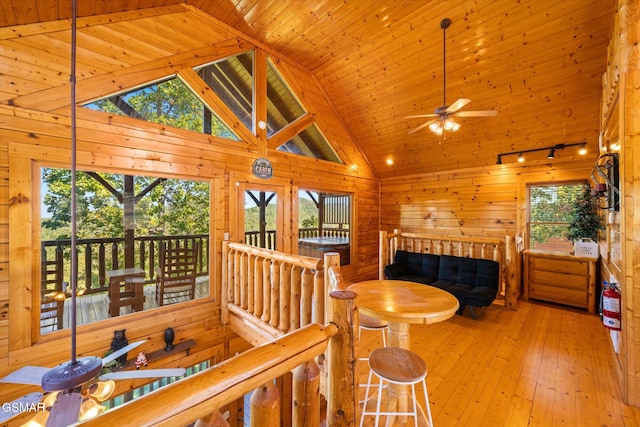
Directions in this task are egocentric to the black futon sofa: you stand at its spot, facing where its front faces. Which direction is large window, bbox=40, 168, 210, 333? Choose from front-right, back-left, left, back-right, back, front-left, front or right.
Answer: front

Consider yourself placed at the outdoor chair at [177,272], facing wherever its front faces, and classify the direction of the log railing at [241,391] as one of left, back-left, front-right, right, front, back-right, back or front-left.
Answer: back-left

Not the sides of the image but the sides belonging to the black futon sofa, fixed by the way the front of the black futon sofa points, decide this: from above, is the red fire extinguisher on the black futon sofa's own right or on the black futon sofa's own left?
on the black futon sofa's own left

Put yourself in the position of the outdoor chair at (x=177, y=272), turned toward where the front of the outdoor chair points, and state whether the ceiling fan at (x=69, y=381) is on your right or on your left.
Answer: on your left

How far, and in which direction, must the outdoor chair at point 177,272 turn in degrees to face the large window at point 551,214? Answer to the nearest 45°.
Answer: approximately 135° to its right

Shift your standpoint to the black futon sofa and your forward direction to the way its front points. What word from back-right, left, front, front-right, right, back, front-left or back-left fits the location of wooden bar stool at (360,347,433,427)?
front-left

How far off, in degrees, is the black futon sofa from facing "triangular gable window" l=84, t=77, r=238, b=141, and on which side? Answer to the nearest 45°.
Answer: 0° — it already faces it

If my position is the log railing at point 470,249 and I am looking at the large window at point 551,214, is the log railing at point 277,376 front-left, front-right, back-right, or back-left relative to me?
back-right

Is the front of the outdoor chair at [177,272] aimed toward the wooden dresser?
no

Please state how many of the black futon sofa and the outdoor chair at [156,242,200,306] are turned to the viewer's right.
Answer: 0

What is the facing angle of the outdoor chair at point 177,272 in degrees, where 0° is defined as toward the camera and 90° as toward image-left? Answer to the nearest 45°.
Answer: approximately 135°
